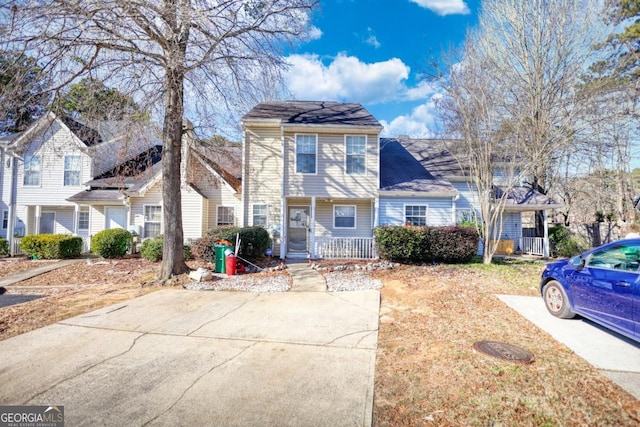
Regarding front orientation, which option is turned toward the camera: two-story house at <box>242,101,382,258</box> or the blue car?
the two-story house

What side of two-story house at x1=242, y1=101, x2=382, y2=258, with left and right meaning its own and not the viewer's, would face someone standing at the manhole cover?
front

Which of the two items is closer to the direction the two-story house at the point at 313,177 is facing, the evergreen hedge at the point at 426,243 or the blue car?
the blue car

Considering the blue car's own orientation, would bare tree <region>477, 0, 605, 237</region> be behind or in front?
in front

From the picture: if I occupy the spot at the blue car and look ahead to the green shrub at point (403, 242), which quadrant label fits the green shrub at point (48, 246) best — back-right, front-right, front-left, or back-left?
front-left

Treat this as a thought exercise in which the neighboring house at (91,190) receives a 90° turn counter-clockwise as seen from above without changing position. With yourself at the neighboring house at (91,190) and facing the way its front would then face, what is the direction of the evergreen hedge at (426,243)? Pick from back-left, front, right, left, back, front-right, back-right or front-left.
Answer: front-right

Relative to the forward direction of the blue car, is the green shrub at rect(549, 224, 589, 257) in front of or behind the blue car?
in front

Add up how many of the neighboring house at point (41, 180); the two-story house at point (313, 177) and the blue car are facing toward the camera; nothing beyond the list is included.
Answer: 2

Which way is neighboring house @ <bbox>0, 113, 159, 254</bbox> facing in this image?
toward the camera

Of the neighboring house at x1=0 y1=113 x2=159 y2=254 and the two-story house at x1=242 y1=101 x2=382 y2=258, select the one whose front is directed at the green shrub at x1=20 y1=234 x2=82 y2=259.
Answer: the neighboring house

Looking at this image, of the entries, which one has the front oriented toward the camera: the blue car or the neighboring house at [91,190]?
the neighboring house

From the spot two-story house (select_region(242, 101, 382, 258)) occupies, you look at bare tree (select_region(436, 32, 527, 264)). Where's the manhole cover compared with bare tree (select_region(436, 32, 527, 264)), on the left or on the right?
right

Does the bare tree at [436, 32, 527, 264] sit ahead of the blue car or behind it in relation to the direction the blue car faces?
ahead

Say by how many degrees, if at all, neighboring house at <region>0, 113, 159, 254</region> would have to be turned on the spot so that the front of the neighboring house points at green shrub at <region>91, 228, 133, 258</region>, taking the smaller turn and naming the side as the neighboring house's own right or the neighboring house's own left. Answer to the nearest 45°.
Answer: approximately 45° to the neighboring house's own left

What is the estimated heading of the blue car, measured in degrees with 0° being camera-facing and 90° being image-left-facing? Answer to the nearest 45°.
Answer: approximately 135°

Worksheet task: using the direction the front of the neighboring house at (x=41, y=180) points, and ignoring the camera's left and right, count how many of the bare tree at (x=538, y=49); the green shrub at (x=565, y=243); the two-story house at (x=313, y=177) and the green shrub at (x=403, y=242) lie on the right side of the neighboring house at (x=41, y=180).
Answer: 0

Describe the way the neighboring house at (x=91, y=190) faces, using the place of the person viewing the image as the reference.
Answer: facing the viewer

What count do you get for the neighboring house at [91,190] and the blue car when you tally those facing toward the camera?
1
